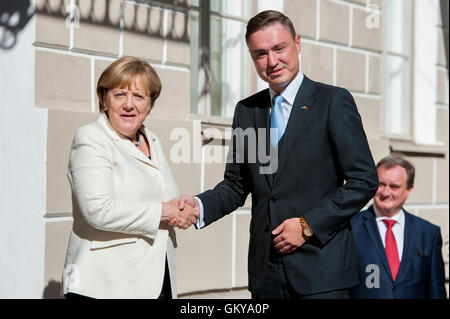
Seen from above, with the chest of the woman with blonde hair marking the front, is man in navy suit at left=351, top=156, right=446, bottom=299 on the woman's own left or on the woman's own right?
on the woman's own left

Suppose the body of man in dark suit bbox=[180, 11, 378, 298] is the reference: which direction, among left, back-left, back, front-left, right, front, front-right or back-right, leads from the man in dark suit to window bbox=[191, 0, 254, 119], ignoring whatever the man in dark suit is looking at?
back-right

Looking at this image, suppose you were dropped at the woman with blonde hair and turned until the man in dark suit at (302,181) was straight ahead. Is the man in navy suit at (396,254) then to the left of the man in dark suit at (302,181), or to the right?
left

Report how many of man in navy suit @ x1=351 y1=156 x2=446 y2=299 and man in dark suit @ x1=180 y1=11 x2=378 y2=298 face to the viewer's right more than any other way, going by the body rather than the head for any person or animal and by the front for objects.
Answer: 0

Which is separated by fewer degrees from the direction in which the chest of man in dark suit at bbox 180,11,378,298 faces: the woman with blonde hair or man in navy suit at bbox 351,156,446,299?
the woman with blonde hair

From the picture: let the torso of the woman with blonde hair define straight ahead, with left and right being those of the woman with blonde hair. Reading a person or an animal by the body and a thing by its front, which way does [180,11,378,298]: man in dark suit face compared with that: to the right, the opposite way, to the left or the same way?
to the right

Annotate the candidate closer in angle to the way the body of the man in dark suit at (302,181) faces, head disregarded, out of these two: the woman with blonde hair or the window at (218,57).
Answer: the woman with blonde hair

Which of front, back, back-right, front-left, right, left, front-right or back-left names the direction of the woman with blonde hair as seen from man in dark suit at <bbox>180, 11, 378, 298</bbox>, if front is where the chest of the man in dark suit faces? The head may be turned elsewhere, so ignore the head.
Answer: front-right

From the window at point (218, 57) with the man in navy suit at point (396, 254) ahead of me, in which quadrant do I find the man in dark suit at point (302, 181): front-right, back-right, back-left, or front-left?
front-right

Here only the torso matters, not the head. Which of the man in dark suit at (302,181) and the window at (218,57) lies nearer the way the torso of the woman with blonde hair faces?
the man in dark suit

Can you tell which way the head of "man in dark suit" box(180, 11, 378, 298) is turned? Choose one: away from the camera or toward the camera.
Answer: toward the camera

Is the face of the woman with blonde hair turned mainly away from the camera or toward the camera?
toward the camera

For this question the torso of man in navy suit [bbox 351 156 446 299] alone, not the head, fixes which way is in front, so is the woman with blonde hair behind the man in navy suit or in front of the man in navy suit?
in front

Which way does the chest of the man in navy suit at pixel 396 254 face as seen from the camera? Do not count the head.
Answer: toward the camera

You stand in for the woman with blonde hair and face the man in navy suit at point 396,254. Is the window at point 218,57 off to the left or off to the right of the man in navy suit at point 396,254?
left

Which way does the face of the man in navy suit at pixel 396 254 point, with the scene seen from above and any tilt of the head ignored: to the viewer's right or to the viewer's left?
to the viewer's left

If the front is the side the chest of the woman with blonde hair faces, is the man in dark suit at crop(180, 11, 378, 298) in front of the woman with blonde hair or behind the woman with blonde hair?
in front

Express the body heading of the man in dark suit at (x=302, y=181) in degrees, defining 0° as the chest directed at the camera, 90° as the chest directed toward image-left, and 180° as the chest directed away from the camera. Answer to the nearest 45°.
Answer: approximately 45°
